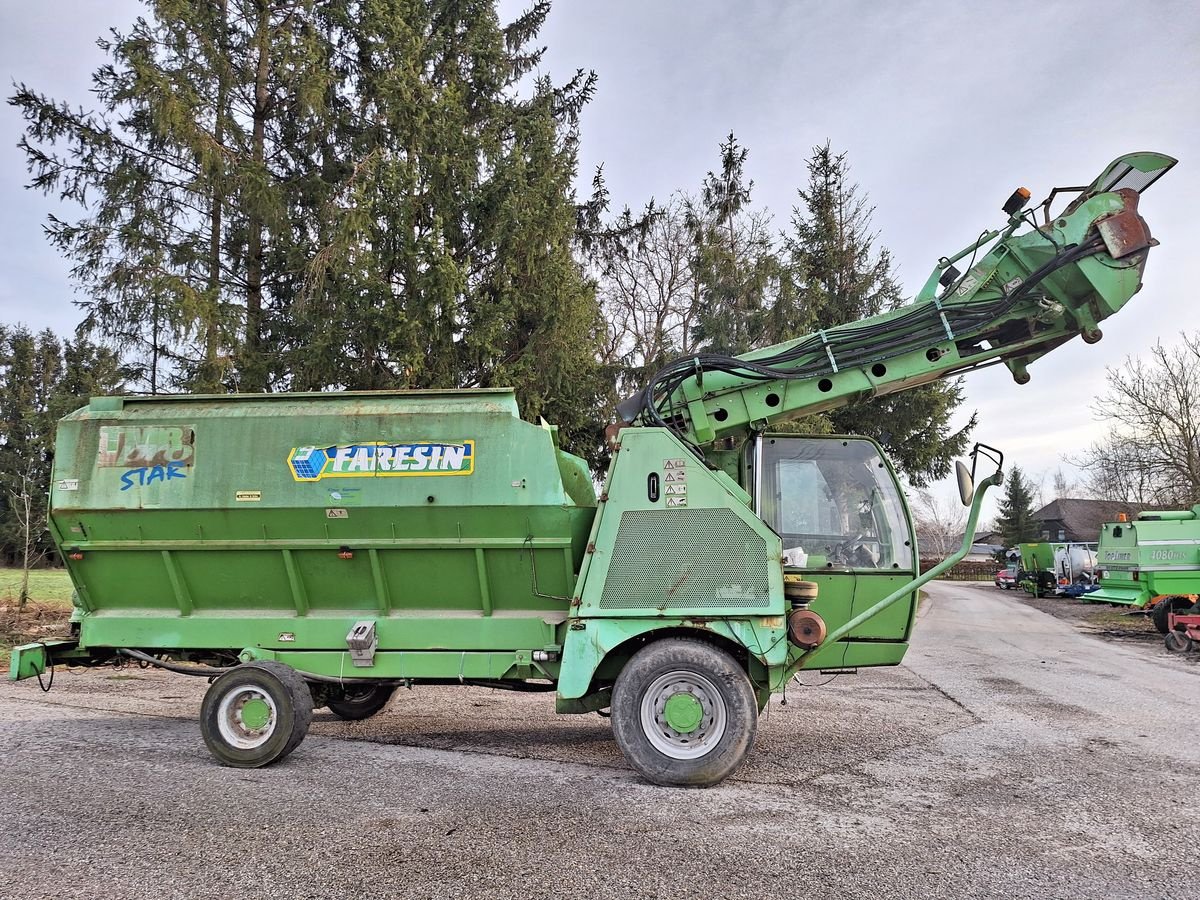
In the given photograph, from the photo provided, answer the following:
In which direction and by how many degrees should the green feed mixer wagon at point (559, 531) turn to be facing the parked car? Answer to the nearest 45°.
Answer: approximately 45° to its left

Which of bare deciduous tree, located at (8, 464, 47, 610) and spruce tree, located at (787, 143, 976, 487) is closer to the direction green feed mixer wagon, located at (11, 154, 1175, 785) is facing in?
the spruce tree

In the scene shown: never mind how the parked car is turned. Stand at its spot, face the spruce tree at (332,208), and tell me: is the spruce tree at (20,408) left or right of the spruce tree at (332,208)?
right

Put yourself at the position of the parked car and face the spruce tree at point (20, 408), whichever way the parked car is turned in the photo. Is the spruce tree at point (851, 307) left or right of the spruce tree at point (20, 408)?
left

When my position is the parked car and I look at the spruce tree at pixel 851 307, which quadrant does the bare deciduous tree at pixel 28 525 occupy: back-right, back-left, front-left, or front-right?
front-right

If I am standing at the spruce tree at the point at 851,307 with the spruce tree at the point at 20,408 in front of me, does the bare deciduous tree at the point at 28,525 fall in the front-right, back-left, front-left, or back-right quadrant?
front-left

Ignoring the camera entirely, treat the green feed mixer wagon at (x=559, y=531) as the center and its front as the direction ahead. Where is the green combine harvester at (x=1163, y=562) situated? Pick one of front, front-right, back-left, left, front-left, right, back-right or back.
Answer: front-left

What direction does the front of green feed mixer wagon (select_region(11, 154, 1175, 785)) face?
to the viewer's right

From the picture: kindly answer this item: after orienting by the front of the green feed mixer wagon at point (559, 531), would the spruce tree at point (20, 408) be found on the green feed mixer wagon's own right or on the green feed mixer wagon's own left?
on the green feed mixer wagon's own left

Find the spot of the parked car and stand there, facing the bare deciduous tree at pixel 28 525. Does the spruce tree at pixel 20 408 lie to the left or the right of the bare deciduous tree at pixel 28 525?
right

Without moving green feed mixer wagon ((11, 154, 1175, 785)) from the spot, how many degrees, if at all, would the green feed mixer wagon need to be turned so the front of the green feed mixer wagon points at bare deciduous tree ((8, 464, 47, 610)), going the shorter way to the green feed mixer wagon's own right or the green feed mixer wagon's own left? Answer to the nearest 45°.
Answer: approximately 135° to the green feed mixer wagon's own left

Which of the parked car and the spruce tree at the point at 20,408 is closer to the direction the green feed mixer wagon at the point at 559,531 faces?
the parked car

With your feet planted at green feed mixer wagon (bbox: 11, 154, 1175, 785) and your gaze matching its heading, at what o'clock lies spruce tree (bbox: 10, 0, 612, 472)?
The spruce tree is roughly at 8 o'clock from the green feed mixer wagon.
